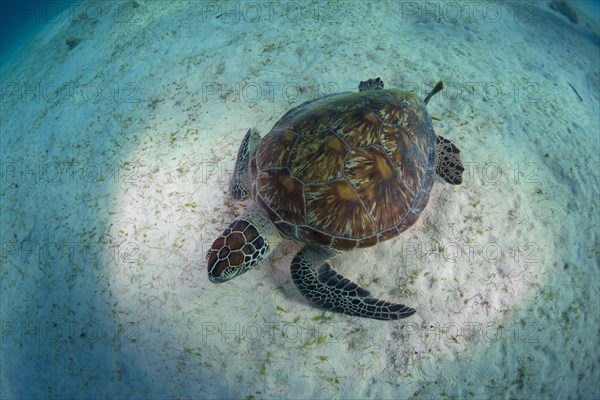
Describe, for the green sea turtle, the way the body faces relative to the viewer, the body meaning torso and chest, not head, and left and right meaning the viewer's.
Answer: facing the viewer and to the left of the viewer
